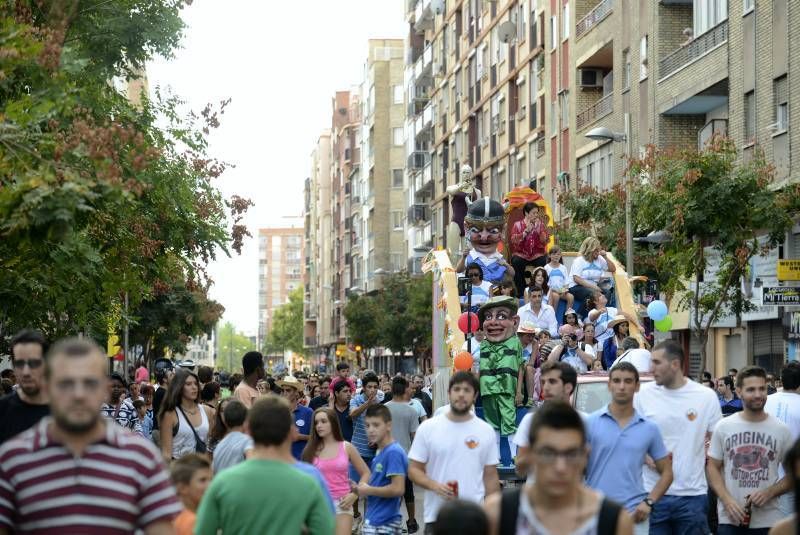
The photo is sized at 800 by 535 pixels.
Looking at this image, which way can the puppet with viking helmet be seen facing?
toward the camera

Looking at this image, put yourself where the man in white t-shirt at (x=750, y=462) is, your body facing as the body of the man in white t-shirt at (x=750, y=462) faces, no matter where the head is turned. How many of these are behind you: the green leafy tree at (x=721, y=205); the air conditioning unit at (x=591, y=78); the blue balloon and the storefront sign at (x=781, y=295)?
4

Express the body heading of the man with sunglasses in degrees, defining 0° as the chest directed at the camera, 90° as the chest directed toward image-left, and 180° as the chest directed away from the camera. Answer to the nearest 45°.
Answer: approximately 0°

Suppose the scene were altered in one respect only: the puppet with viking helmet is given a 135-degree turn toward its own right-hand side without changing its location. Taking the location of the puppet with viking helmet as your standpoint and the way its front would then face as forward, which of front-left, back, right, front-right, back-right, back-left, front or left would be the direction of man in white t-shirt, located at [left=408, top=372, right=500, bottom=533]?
back-left

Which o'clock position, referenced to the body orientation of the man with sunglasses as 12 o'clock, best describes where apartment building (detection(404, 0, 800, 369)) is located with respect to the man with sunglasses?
The apartment building is roughly at 7 o'clock from the man with sunglasses.

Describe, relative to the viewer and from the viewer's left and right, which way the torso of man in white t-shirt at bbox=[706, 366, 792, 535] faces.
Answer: facing the viewer

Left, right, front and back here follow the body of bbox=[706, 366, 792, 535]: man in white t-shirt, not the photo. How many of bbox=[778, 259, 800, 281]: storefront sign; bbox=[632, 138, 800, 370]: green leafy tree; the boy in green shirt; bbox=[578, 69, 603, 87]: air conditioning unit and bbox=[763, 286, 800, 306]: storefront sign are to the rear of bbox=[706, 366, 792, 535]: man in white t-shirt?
4

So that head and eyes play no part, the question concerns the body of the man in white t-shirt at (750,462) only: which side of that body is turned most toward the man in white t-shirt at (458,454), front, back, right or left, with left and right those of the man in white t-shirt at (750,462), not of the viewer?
right

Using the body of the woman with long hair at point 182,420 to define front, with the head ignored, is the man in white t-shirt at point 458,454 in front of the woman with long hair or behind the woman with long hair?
in front

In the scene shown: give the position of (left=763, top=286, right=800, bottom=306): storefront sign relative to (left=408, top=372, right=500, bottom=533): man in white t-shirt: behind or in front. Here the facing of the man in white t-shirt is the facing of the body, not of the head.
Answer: behind

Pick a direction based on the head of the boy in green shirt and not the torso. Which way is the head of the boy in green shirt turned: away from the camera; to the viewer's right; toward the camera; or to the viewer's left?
away from the camera

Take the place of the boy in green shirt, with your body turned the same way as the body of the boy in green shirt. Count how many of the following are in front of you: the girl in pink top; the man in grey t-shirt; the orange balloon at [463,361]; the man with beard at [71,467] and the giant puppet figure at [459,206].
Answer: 4

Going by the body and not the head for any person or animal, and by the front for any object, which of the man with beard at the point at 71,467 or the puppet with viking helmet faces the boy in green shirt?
the puppet with viking helmet

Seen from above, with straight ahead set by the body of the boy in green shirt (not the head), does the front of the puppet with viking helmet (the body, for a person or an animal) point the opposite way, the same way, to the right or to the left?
the opposite way

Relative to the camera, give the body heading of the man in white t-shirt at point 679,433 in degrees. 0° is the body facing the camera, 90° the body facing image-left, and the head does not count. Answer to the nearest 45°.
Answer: approximately 45°

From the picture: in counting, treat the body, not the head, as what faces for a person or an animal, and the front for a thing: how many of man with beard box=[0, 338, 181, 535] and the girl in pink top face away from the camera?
0

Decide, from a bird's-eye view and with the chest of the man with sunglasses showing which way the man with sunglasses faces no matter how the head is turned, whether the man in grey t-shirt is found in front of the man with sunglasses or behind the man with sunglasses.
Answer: behind

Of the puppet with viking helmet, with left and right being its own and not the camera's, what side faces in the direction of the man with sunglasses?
front

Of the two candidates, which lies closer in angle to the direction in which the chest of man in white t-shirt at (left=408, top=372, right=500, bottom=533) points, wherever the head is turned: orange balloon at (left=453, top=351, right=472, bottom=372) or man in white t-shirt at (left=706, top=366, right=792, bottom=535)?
the man in white t-shirt
